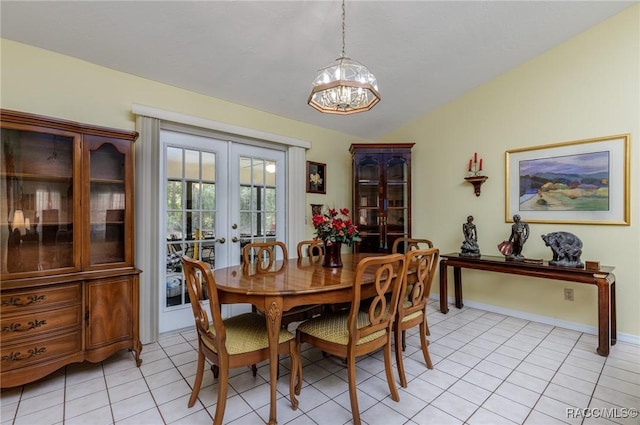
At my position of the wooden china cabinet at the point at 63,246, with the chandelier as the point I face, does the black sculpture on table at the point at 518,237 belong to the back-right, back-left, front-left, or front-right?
front-left

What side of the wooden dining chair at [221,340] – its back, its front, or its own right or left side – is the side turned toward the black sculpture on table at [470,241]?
front

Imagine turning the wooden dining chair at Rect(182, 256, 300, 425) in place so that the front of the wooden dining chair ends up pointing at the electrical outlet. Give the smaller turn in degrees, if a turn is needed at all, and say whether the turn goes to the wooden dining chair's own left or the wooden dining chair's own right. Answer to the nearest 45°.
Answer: approximately 45° to the wooden dining chair's own right

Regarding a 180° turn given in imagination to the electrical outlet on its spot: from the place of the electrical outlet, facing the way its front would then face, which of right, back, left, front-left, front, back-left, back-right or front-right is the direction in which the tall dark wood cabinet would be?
left

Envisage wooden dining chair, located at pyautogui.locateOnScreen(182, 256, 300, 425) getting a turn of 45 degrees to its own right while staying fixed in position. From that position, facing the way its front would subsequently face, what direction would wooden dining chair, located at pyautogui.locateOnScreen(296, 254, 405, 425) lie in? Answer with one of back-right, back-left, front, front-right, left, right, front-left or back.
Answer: front

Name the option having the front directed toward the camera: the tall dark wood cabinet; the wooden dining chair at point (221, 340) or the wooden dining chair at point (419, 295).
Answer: the tall dark wood cabinet

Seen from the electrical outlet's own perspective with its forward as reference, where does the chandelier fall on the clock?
The chandelier is roughly at 1 o'clock from the electrical outlet.

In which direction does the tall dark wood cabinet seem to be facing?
toward the camera

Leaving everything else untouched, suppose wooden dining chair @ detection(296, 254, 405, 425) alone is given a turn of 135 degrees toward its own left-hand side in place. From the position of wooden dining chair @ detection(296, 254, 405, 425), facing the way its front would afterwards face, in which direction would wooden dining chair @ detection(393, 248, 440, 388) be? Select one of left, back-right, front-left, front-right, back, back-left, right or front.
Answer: back-left

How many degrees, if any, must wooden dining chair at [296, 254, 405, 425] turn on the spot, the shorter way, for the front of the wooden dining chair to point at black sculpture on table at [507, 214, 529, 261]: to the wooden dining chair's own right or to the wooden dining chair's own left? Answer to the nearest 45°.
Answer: approximately 90° to the wooden dining chair's own right

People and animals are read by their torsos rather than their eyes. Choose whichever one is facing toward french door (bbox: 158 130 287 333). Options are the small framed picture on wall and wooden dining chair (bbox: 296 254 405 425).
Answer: the wooden dining chair

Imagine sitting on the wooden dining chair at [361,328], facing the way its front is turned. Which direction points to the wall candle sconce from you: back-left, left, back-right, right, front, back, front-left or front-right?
right

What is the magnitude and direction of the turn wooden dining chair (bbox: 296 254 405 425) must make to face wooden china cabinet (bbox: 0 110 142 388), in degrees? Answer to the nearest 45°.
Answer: approximately 45° to its left
